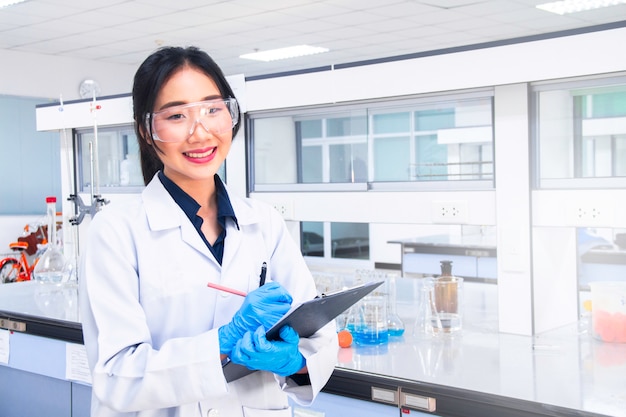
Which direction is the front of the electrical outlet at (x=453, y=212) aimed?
toward the camera

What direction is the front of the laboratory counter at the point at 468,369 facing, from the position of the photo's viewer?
facing the viewer and to the left of the viewer

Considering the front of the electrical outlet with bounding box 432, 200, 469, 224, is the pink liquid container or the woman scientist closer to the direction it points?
the woman scientist

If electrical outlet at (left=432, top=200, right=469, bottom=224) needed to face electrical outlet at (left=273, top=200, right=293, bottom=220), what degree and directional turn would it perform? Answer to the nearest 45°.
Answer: approximately 135° to its right

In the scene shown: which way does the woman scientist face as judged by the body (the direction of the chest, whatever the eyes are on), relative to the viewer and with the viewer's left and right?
facing the viewer and to the right of the viewer

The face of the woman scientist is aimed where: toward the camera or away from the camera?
toward the camera

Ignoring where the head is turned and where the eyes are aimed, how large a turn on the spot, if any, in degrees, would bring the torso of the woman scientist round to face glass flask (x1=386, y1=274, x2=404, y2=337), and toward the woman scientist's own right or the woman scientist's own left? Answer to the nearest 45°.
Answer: approximately 90° to the woman scientist's own left

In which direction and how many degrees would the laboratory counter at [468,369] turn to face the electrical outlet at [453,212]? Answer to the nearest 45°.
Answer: approximately 135° to its right

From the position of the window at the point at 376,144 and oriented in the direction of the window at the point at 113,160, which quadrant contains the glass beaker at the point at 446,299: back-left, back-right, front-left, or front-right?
back-left

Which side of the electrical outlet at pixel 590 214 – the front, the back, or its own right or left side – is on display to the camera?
front

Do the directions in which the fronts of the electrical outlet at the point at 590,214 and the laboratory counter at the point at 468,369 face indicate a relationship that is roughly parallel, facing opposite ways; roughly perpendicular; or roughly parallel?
roughly parallel

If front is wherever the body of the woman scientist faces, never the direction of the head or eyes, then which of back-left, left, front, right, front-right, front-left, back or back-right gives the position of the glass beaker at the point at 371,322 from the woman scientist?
left

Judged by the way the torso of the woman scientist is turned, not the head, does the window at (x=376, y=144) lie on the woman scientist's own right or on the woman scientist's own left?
on the woman scientist's own left

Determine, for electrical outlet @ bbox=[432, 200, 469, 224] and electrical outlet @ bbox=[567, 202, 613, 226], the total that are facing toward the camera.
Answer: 2
